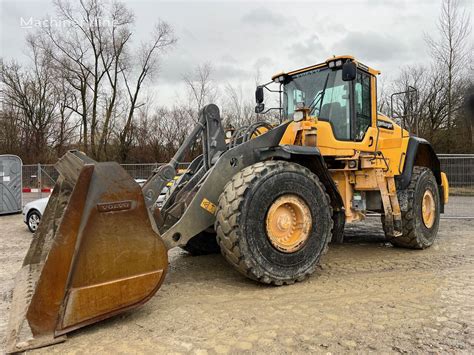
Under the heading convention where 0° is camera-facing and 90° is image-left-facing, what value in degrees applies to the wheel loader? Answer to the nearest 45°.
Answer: approximately 45°
